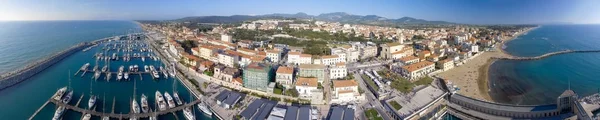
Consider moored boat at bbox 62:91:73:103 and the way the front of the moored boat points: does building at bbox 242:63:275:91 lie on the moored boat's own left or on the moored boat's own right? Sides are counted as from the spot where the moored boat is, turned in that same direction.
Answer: on the moored boat's own right

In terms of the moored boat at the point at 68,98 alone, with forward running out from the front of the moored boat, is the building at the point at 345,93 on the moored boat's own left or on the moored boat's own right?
on the moored boat's own right

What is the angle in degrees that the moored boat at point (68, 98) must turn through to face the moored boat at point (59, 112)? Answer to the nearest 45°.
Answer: approximately 135° to its right

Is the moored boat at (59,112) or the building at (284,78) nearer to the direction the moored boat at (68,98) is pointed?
the building

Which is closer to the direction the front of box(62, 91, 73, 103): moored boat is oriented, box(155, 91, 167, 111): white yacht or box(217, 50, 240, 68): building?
the building

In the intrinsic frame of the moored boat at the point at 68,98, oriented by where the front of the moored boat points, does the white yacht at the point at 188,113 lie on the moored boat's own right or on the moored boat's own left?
on the moored boat's own right

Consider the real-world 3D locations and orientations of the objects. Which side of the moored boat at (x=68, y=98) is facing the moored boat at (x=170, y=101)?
right

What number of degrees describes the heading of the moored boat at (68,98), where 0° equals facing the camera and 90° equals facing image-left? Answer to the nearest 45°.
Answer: approximately 225°

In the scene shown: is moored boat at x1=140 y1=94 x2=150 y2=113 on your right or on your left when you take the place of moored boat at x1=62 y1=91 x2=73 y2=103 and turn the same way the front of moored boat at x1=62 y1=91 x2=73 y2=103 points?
on your right

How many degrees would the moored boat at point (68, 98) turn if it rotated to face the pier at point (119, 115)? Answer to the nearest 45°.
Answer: approximately 90° to its right

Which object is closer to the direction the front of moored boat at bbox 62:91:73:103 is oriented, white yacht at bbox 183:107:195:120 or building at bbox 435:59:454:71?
the building

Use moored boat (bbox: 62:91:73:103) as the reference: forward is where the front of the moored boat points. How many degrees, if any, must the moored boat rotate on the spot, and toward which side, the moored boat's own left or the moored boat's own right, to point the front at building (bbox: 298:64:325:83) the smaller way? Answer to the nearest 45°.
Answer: approximately 45° to the moored boat's own right

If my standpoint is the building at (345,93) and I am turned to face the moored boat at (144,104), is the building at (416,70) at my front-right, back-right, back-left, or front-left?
back-right
